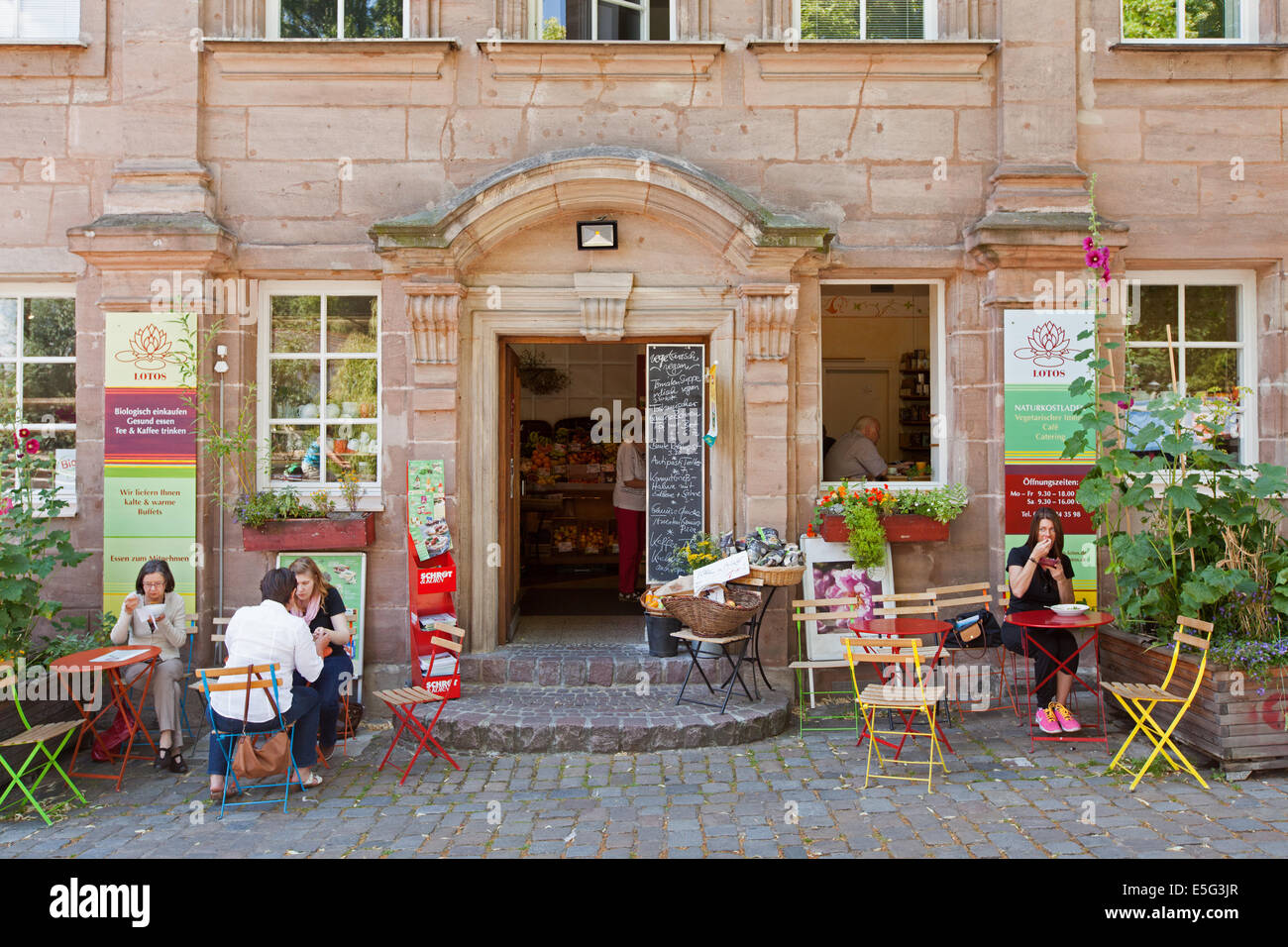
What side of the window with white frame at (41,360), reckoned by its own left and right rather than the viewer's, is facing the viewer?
front

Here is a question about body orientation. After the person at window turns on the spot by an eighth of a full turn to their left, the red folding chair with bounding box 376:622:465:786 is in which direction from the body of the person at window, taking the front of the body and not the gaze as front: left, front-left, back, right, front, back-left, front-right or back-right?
back

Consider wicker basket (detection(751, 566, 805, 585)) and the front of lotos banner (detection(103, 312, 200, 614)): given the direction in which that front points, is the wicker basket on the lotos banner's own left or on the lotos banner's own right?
on the lotos banner's own left

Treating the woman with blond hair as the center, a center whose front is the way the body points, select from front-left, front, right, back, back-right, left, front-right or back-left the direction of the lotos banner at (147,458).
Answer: right

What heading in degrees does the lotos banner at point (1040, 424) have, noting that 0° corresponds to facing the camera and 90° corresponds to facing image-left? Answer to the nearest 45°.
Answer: approximately 0°

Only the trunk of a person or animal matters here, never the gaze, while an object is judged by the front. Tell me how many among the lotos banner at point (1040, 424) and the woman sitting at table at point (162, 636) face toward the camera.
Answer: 2

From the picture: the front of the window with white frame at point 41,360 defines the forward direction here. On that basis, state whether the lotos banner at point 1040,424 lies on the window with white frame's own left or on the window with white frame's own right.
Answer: on the window with white frame's own left

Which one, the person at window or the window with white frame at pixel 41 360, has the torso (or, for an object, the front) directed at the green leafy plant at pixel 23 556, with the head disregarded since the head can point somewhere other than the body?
the window with white frame

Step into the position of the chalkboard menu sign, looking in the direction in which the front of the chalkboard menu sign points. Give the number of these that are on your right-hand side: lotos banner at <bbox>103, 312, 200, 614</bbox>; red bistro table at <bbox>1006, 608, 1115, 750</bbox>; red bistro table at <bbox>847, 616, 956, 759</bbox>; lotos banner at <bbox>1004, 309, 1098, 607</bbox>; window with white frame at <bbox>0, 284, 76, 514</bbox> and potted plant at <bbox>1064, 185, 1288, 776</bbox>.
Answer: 2

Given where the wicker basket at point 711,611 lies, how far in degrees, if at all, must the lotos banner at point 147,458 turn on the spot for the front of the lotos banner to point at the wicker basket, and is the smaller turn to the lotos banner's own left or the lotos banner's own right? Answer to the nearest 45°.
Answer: approximately 45° to the lotos banner's own left

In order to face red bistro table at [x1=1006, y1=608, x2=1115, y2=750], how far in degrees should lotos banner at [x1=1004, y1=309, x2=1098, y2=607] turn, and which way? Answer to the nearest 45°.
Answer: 0° — it already faces it

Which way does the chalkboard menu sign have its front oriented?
toward the camera
